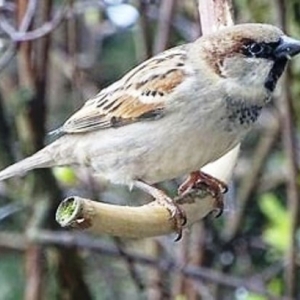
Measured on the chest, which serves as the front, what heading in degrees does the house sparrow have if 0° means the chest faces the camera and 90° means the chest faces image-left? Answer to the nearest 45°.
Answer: approximately 270°

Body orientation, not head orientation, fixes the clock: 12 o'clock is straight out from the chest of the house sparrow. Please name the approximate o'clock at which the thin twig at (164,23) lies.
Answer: The thin twig is roughly at 9 o'clock from the house sparrow.
